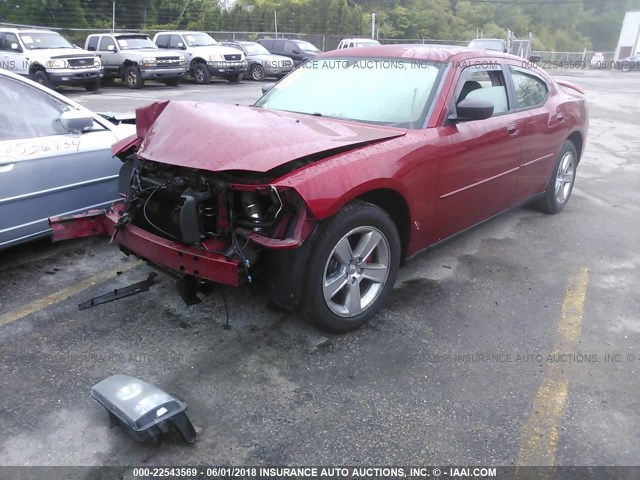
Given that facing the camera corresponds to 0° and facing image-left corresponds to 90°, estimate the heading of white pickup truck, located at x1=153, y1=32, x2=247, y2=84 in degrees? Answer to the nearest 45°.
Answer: approximately 315°

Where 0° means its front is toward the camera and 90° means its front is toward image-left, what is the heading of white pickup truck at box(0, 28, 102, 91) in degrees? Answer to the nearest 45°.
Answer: approximately 315°

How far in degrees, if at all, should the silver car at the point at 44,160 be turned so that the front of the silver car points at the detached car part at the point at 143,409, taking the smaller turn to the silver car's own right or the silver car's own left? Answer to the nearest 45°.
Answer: approximately 135° to the silver car's own right

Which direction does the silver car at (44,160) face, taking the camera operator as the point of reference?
facing away from the viewer and to the right of the viewer

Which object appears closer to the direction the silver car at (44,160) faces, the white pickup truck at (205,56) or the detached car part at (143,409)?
the white pickup truck

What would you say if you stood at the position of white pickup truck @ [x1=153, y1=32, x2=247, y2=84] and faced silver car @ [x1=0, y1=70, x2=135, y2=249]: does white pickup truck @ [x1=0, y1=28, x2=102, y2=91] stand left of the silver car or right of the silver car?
right

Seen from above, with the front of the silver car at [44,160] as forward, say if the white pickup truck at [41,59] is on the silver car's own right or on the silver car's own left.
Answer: on the silver car's own left

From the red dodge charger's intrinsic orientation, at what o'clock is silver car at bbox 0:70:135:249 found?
The silver car is roughly at 2 o'clock from the red dodge charger.

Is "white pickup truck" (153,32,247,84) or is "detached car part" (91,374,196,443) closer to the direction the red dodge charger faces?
the detached car part

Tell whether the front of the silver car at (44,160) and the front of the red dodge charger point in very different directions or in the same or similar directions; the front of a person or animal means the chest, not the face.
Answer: very different directions

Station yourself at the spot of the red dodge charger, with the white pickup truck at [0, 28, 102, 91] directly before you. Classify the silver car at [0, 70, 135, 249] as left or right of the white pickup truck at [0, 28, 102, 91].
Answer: left
